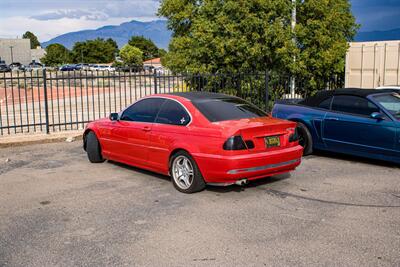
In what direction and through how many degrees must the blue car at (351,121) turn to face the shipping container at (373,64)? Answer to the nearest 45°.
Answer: approximately 135° to its left

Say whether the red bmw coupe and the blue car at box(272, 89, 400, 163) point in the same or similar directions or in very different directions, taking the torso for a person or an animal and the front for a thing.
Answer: very different directions

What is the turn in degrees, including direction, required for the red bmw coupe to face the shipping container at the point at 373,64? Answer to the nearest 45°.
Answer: approximately 90° to its right

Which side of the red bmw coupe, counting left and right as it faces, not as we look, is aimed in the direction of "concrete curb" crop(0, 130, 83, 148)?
front

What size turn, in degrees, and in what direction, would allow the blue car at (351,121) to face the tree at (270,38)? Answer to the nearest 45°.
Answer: approximately 135° to its left

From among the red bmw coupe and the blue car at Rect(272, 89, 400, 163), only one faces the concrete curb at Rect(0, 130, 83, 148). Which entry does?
the red bmw coupe

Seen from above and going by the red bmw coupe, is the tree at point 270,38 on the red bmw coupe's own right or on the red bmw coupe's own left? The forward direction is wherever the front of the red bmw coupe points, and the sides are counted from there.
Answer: on the red bmw coupe's own right

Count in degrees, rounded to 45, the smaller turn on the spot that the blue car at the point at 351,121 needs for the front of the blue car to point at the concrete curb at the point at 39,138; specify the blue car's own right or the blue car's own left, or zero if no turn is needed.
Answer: approximately 135° to the blue car's own right

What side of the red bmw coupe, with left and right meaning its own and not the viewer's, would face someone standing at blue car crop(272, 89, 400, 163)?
right

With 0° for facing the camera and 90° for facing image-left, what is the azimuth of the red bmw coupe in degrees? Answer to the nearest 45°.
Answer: approximately 135°

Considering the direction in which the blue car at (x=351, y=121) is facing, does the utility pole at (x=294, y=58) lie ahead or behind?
behind
